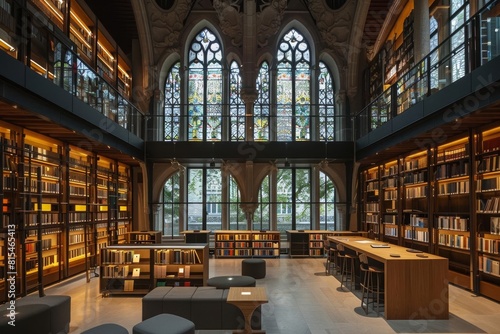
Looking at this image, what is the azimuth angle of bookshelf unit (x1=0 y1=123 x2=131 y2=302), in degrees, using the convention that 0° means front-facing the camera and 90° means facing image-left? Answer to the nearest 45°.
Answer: approximately 315°

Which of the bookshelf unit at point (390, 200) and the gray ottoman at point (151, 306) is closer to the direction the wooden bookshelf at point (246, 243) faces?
the gray ottoman

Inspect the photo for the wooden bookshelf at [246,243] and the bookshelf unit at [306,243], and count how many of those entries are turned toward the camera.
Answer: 2

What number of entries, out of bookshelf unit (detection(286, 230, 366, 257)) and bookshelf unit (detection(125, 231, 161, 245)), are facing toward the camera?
2

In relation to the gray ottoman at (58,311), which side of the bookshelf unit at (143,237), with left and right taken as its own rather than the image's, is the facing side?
front

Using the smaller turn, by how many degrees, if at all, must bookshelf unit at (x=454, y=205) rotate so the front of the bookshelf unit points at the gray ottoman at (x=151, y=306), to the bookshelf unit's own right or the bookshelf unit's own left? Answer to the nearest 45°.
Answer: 0° — it already faces it

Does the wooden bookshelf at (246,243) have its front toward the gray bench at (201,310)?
yes

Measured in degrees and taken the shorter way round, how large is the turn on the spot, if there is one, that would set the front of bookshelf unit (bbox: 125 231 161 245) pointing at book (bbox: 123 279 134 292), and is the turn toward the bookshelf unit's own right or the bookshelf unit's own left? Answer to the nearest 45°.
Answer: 0° — it already faces it

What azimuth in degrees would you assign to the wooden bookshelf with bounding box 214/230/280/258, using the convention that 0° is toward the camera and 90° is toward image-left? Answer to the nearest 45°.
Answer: approximately 0°

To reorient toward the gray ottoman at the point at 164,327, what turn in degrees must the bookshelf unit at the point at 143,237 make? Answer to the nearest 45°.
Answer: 0° — it already faces it

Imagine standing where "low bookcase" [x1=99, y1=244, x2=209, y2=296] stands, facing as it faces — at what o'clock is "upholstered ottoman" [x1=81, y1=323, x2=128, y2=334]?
The upholstered ottoman is roughly at 12 o'clock from the low bookcase.

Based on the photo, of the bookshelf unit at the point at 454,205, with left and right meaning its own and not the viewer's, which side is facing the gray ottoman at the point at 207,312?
front

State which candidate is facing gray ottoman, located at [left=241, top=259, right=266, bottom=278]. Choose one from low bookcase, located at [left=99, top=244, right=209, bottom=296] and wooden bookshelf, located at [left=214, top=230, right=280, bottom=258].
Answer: the wooden bookshelf

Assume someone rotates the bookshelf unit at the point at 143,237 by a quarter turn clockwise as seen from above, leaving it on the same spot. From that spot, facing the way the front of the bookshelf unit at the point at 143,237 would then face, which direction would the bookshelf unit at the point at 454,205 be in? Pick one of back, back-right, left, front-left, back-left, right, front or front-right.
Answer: back-left

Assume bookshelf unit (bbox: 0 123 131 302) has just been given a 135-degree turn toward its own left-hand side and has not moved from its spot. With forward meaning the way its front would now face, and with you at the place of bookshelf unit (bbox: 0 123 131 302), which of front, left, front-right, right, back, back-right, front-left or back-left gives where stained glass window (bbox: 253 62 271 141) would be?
front-right
